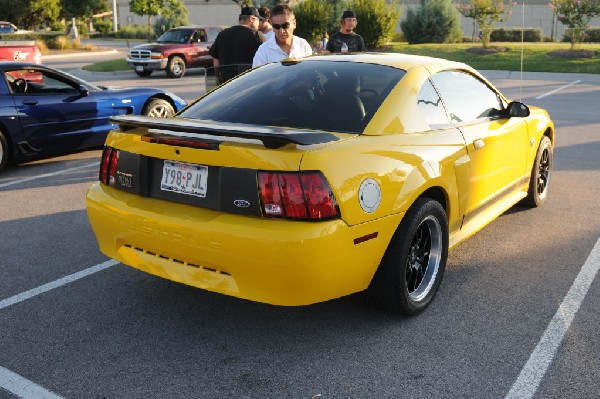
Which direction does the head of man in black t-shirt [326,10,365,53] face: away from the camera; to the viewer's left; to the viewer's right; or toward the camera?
toward the camera

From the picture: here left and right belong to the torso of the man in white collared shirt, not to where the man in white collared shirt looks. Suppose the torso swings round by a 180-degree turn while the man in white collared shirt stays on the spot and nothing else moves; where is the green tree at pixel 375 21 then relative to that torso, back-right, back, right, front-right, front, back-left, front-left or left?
front

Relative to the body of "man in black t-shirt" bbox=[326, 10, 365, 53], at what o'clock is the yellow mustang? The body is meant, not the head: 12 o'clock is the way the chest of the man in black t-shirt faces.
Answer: The yellow mustang is roughly at 12 o'clock from the man in black t-shirt.

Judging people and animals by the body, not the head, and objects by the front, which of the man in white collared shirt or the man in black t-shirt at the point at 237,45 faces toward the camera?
the man in white collared shirt

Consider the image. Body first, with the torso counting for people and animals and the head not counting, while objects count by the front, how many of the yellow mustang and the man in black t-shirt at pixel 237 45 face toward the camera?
0

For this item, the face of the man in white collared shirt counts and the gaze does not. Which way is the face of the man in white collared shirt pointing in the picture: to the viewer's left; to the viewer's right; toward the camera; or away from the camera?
toward the camera

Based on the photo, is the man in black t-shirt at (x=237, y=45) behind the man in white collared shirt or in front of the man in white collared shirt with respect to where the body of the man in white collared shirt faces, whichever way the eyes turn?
behind

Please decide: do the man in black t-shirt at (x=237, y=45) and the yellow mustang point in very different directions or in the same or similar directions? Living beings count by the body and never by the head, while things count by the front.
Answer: same or similar directions

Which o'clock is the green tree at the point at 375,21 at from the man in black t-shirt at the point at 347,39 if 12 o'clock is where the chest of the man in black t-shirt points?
The green tree is roughly at 6 o'clock from the man in black t-shirt.

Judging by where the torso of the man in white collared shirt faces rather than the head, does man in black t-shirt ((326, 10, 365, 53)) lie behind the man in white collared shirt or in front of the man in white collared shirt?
behind

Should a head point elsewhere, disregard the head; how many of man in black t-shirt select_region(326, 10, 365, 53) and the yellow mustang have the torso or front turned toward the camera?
1

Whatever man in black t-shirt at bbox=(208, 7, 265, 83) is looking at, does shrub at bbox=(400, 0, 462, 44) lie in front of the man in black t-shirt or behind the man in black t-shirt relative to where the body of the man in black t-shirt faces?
in front

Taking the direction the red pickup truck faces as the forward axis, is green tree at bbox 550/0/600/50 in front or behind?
behind

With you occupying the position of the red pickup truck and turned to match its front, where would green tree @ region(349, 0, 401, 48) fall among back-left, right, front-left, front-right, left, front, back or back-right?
back

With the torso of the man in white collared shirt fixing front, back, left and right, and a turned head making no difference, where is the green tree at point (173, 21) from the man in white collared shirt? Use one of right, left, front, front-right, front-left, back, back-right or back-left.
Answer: back

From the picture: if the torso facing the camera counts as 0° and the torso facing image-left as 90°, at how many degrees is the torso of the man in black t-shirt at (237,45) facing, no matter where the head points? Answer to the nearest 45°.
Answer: approximately 225°

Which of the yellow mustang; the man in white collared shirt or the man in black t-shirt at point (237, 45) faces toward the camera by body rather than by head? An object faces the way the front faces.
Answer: the man in white collared shirt

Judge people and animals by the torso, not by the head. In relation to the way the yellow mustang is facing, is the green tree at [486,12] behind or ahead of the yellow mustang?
ahead

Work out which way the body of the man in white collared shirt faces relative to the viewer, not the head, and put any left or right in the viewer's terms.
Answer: facing the viewer
